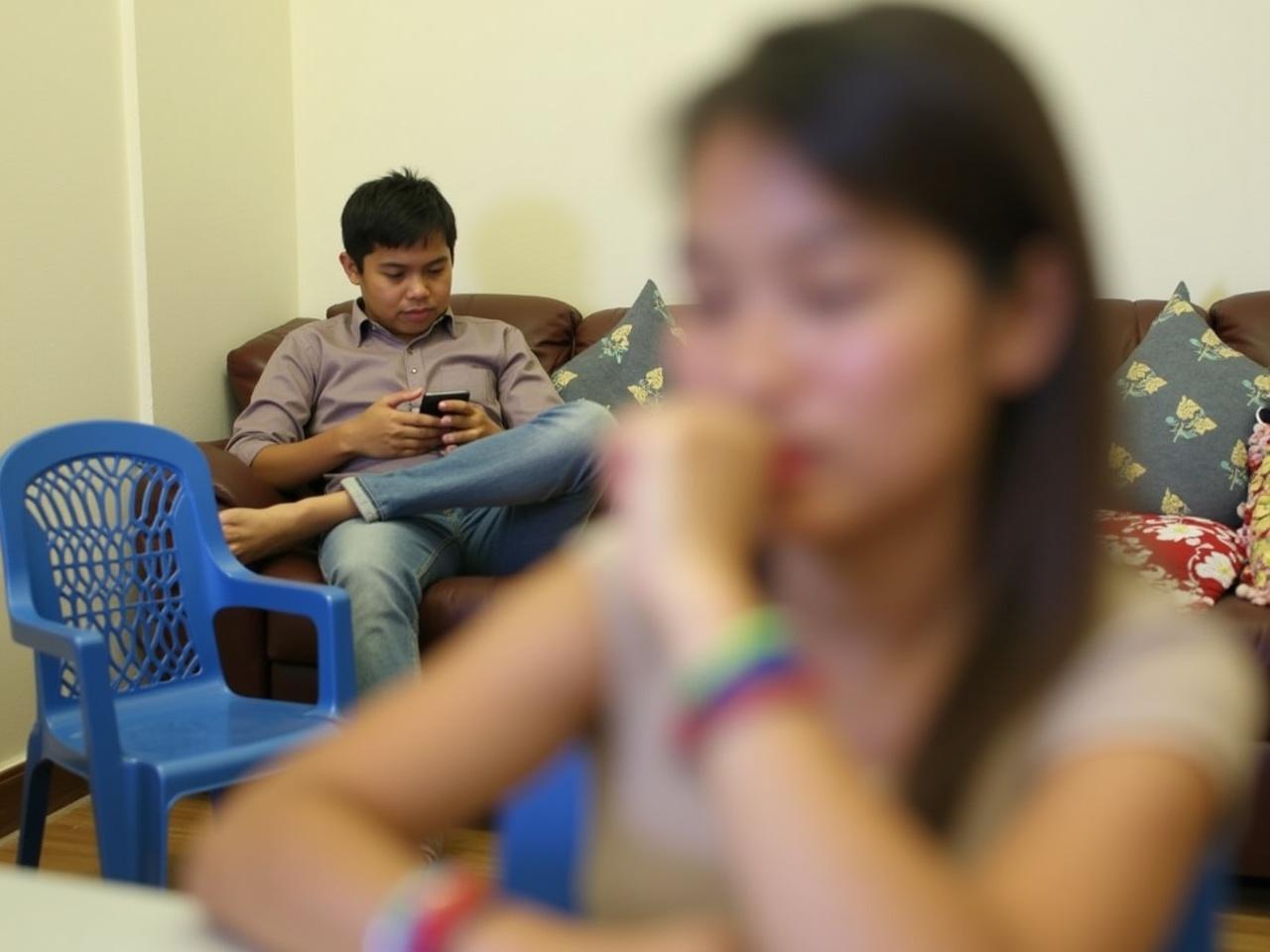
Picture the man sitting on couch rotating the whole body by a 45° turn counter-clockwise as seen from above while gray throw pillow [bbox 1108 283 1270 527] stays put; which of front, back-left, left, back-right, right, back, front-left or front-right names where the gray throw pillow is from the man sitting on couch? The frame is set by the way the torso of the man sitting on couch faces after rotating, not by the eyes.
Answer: front-left

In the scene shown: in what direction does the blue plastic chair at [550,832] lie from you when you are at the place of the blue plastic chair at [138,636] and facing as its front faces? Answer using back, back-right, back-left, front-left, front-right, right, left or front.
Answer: front-right

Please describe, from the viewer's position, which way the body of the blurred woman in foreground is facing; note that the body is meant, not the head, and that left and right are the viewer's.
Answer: facing the viewer and to the left of the viewer

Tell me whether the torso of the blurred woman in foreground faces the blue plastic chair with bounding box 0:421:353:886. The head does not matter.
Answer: no

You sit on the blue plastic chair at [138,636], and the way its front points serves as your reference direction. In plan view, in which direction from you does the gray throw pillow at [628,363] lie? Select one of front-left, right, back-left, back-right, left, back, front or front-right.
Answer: left

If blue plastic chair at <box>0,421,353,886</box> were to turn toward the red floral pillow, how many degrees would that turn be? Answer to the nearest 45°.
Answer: approximately 45° to its left

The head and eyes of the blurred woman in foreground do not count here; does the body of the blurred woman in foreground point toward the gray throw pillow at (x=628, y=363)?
no

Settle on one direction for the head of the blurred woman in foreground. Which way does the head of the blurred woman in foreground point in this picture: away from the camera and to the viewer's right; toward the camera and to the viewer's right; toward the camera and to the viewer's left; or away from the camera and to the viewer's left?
toward the camera and to the viewer's left

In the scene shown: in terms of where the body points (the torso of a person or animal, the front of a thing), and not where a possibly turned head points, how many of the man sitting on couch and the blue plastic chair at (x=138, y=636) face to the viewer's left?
0

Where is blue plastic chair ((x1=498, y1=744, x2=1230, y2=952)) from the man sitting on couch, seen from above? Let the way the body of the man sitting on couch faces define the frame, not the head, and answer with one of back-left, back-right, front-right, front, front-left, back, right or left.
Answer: front

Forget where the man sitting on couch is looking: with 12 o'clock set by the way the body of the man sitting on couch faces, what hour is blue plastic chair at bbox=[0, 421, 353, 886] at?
The blue plastic chair is roughly at 1 o'clock from the man sitting on couch.

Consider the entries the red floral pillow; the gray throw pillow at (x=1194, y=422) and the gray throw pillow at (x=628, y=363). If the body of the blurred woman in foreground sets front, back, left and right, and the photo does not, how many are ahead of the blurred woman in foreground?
0

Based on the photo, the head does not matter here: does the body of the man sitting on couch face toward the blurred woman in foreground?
yes

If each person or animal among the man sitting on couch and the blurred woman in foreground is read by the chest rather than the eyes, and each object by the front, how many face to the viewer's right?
0

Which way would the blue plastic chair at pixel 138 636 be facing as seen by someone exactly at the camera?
facing the viewer and to the right of the viewer

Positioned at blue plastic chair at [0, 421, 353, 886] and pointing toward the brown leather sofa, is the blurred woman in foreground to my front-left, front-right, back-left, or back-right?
back-right

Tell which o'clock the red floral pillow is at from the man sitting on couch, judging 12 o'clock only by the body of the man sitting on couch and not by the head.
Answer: The red floral pillow is roughly at 10 o'clock from the man sitting on couch.

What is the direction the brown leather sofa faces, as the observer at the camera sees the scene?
facing the viewer

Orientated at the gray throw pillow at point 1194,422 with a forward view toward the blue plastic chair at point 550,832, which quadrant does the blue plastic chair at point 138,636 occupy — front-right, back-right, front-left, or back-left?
front-right

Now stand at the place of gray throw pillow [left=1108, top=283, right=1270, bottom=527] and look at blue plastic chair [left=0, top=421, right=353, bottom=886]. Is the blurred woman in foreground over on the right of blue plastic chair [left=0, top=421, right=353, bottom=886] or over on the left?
left
